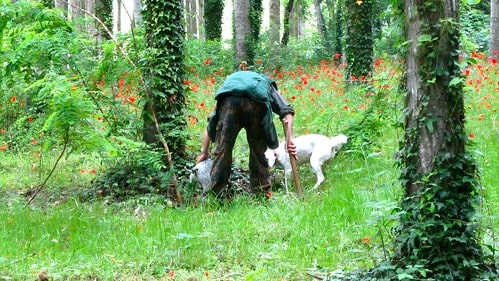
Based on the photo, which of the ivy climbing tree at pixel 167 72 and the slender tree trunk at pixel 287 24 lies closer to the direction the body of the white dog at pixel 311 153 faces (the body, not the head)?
the ivy climbing tree

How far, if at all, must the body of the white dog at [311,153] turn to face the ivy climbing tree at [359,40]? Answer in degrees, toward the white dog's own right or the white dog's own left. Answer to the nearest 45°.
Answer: approximately 90° to the white dog's own right

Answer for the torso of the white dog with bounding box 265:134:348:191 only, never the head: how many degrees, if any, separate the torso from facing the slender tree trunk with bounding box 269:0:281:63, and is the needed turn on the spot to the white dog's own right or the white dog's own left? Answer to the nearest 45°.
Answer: approximately 90° to the white dog's own right

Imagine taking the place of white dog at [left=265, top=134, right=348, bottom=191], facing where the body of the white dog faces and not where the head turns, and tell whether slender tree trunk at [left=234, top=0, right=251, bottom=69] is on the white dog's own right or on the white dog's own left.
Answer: on the white dog's own right

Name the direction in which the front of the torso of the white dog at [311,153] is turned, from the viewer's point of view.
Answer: to the viewer's left

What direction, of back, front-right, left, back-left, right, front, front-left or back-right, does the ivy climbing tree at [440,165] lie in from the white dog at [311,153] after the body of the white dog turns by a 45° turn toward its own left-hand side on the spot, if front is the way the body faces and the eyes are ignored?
front-left

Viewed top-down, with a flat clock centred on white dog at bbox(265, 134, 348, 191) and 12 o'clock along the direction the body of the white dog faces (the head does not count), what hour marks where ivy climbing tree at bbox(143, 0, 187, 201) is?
The ivy climbing tree is roughly at 12 o'clock from the white dog.

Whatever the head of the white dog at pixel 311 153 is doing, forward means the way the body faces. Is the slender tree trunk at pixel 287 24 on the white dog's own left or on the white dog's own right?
on the white dog's own right

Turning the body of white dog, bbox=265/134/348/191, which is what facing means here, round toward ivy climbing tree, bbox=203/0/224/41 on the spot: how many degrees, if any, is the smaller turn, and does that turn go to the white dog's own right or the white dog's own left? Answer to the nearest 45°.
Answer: approximately 90° to the white dog's own right

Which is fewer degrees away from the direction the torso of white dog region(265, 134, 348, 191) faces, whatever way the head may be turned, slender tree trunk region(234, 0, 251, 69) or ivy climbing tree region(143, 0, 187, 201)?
the ivy climbing tree
